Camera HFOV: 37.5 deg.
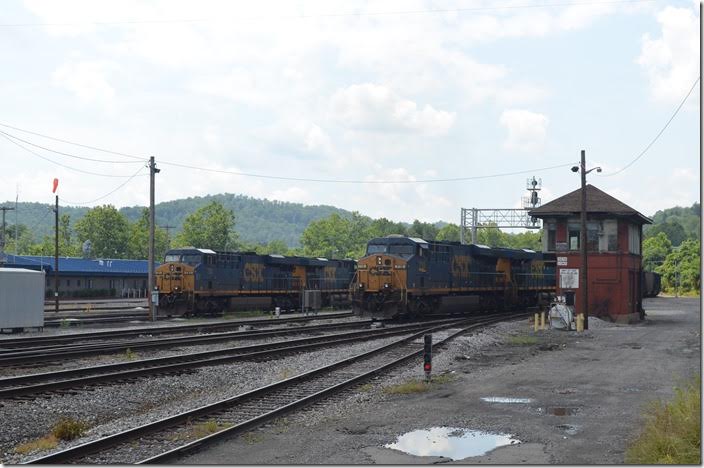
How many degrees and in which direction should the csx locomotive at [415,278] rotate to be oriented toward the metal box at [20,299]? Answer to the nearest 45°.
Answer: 0° — it already faces it

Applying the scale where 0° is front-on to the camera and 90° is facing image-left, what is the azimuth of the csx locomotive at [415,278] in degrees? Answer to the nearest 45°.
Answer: approximately 45°

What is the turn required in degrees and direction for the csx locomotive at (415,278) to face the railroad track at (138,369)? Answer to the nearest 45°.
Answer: approximately 45° to its left

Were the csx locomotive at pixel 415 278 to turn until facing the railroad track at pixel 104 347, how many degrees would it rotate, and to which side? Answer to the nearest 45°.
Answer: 0° — it already faces it

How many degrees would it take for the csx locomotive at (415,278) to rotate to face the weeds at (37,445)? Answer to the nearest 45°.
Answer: approximately 45° to its left

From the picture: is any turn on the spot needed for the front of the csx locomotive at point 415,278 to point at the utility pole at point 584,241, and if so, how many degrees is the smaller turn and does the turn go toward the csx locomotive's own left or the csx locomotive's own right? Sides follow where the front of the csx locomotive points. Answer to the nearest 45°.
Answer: approximately 135° to the csx locomotive's own left

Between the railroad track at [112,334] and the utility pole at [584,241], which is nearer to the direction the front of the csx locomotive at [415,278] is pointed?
the railroad track

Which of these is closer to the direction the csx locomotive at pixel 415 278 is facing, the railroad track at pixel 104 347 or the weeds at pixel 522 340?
the railroad track

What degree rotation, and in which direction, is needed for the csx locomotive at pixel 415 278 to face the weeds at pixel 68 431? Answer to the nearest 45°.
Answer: approximately 45° to its left

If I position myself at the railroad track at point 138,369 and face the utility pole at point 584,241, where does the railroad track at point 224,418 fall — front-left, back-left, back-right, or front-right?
back-right

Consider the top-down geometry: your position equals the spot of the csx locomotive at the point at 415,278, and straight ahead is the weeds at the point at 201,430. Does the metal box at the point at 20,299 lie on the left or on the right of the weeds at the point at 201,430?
right

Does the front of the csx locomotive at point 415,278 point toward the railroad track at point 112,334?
yes
